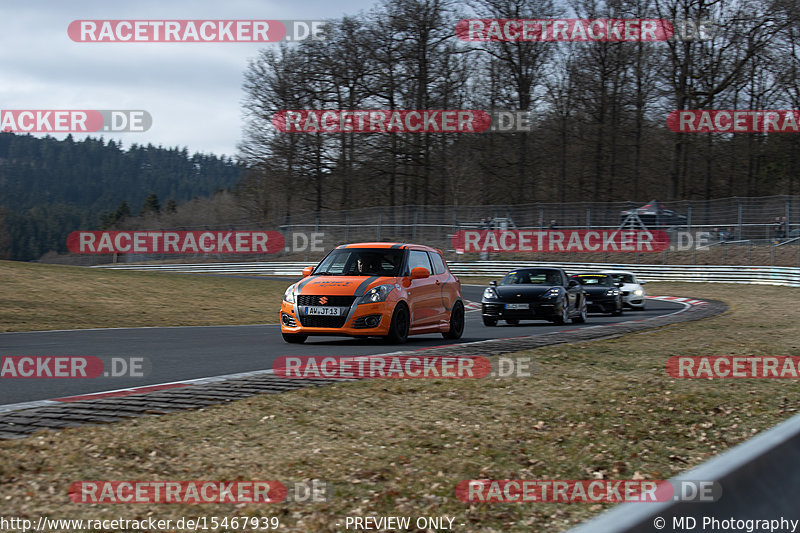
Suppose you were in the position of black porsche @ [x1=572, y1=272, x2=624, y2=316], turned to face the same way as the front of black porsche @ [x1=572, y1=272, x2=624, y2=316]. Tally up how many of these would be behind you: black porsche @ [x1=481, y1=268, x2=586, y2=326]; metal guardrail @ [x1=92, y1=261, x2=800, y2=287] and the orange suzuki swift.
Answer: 1

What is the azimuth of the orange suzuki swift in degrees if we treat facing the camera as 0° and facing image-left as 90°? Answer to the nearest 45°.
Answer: approximately 45°

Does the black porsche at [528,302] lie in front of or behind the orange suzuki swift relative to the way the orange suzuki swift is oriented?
behind

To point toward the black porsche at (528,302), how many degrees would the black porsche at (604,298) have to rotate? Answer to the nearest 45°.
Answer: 0° — it already faces it

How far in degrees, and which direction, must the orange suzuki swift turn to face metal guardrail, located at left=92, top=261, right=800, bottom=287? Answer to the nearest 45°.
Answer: approximately 180°

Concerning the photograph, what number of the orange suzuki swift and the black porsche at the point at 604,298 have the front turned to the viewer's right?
0

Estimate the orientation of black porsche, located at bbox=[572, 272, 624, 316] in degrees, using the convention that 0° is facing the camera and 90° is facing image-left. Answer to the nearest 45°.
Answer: approximately 0°

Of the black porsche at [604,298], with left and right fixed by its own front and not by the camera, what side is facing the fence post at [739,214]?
back

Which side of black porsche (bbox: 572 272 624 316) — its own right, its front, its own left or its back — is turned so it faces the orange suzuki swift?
front

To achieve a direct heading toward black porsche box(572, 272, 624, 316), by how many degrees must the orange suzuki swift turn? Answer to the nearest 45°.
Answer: approximately 180°
